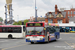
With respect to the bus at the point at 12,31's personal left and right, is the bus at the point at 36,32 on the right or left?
on its left

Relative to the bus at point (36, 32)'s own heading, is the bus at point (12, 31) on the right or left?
on its right

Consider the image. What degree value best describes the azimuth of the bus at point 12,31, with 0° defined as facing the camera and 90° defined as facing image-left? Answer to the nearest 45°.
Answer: approximately 90°

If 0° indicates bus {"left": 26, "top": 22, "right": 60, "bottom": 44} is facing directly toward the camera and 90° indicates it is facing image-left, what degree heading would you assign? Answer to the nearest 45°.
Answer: approximately 45°
